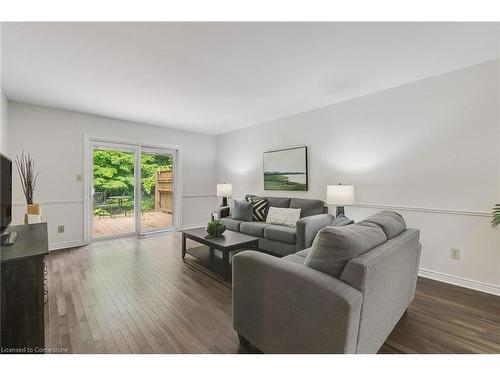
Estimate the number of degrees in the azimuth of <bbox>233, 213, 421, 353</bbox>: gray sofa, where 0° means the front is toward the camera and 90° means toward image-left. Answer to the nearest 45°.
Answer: approximately 135°

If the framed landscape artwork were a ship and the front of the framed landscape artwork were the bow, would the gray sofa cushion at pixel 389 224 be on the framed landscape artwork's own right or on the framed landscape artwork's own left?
on the framed landscape artwork's own left

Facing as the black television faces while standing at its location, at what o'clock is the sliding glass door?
The sliding glass door is roughly at 10 o'clock from the black television.

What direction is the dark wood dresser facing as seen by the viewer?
to the viewer's right

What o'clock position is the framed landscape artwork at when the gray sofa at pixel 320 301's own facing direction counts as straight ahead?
The framed landscape artwork is roughly at 1 o'clock from the gray sofa.

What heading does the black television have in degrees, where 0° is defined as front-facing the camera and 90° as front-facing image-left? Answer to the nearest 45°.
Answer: approximately 270°

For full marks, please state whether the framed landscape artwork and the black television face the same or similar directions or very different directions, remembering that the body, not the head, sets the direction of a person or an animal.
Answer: very different directions

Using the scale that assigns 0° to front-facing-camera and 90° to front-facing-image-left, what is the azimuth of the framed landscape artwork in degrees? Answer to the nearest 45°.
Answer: approximately 45°
